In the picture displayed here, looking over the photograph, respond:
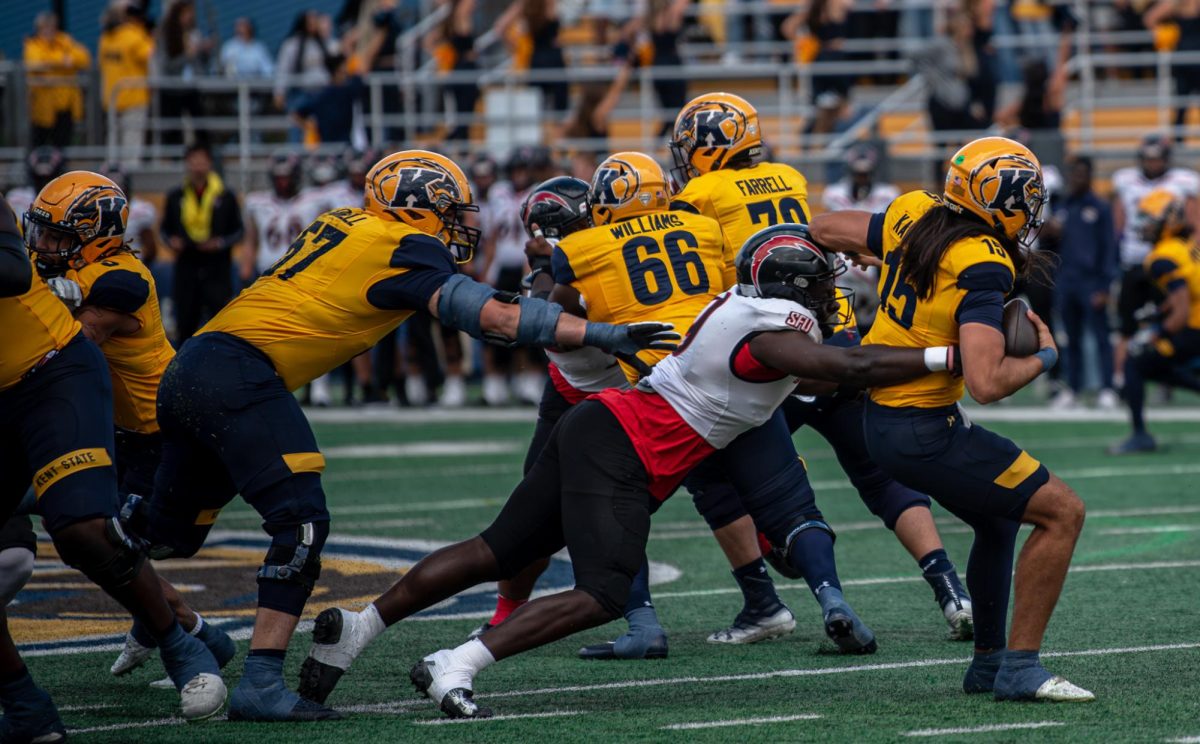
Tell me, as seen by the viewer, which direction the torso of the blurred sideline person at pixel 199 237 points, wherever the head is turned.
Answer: toward the camera

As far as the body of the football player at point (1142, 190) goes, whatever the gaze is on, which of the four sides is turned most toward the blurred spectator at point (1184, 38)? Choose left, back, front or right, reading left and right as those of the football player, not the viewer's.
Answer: back

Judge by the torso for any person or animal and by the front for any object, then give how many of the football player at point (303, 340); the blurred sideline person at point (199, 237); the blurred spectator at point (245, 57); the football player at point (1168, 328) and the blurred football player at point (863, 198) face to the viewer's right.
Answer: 1

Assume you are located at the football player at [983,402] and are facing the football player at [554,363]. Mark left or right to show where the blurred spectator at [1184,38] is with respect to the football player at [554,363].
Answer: right

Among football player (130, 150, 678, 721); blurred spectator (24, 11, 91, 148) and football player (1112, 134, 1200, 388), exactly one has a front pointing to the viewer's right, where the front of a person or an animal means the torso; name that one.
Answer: football player (130, 150, 678, 721)

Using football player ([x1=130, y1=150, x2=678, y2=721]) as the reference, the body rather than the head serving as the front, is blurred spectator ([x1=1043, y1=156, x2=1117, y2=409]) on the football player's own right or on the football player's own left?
on the football player's own left

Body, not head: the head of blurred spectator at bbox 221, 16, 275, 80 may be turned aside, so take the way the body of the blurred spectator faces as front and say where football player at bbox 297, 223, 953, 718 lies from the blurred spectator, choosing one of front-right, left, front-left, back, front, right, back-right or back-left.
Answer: front

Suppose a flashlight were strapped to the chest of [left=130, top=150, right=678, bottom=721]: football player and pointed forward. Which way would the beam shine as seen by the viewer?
to the viewer's right

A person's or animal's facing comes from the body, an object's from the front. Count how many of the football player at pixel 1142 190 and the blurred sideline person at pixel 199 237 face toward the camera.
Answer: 2

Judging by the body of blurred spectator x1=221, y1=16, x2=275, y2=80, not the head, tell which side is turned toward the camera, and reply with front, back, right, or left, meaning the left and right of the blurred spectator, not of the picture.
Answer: front

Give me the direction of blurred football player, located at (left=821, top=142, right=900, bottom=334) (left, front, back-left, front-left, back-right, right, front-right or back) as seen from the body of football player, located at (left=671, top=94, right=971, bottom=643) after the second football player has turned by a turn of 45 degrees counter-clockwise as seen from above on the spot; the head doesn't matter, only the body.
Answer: right

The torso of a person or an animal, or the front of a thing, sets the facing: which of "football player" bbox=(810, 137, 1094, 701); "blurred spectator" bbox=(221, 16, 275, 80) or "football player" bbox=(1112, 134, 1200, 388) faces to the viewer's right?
"football player" bbox=(810, 137, 1094, 701)

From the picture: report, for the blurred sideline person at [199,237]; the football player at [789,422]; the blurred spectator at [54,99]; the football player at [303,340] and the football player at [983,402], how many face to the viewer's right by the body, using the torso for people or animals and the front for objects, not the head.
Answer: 2

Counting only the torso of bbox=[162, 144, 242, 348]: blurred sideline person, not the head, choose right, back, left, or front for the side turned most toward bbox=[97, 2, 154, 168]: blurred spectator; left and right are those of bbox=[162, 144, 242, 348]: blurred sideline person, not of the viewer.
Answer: back
